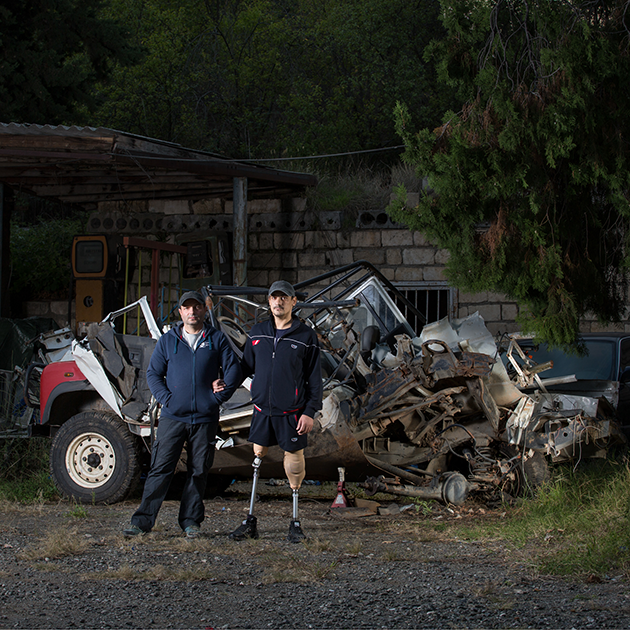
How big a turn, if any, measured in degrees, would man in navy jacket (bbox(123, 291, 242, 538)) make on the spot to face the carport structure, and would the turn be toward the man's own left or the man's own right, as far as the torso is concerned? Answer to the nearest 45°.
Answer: approximately 180°

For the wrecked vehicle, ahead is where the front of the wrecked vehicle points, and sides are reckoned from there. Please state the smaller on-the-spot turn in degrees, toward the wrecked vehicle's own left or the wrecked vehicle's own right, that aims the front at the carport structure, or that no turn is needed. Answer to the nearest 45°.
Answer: approximately 45° to the wrecked vehicle's own right

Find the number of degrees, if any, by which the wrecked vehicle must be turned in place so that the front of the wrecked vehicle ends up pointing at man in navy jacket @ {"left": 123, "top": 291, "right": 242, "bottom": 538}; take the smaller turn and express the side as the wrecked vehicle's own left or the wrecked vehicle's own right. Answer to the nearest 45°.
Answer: approximately 45° to the wrecked vehicle's own left

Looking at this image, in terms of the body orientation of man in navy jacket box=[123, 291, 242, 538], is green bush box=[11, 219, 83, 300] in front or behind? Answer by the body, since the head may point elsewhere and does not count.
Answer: behind

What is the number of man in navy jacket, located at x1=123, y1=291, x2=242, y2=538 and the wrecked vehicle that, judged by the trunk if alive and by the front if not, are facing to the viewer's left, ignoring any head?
1

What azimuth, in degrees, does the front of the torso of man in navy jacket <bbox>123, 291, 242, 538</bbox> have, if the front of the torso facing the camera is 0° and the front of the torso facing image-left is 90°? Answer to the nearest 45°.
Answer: approximately 0°

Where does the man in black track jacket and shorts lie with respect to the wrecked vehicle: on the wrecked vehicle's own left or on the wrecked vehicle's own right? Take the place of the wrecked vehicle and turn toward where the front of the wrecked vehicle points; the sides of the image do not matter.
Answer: on the wrecked vehicle's own left

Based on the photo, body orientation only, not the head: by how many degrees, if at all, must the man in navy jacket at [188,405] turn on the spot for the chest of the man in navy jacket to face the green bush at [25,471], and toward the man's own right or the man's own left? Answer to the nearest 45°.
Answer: approximately 135° to the man's own right

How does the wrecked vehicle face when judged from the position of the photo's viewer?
facing to the left of the viewer

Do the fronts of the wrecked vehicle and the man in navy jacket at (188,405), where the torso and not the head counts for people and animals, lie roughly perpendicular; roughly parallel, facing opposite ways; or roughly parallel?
roughly perpendicular
